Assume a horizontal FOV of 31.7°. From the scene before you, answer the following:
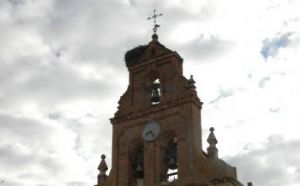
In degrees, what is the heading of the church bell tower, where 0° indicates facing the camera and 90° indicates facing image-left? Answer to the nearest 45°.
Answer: approximately 45°
